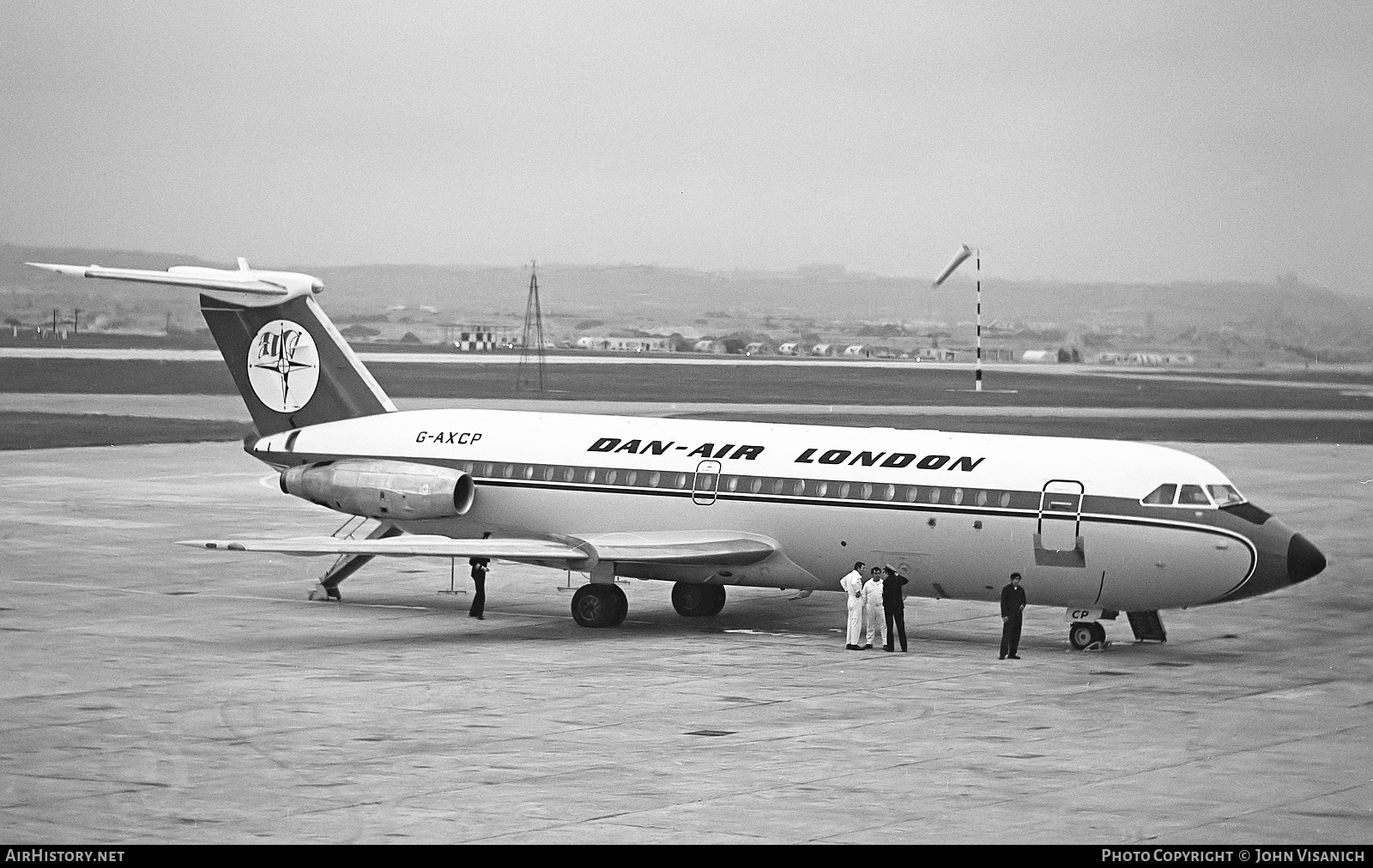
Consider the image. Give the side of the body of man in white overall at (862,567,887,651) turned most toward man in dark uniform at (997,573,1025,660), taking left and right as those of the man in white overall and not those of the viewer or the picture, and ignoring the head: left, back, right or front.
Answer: left

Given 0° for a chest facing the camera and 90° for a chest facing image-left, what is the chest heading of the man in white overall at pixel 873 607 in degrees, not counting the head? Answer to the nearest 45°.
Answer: approximately 0°

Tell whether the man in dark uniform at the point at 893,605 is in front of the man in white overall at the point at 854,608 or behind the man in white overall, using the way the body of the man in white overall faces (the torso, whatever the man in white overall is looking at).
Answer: in front

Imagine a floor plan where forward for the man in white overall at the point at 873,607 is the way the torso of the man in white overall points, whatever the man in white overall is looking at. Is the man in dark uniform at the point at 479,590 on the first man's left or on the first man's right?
on the first man's right
